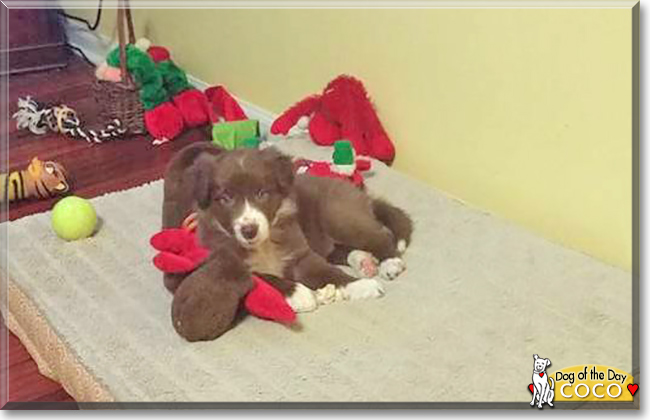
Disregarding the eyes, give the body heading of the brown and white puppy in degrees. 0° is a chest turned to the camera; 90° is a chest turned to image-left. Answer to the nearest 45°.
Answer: approximately 45°

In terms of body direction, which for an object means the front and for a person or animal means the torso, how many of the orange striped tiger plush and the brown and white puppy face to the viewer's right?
1

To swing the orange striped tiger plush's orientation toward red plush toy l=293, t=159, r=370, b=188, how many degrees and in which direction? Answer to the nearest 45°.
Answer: approximately 45° to its right

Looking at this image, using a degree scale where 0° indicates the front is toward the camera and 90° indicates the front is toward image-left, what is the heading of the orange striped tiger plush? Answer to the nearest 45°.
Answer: approximately 270°

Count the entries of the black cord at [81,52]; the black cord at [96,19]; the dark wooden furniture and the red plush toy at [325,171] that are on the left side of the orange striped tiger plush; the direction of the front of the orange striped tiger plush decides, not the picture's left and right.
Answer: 3

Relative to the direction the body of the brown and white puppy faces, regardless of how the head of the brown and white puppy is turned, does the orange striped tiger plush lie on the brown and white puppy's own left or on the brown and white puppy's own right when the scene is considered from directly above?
on the brown and white puppy's own right

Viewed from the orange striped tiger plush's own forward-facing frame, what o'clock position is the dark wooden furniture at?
The dark wooden furniture is roughly at 9 o'clock from the orange striped tiger plush.
